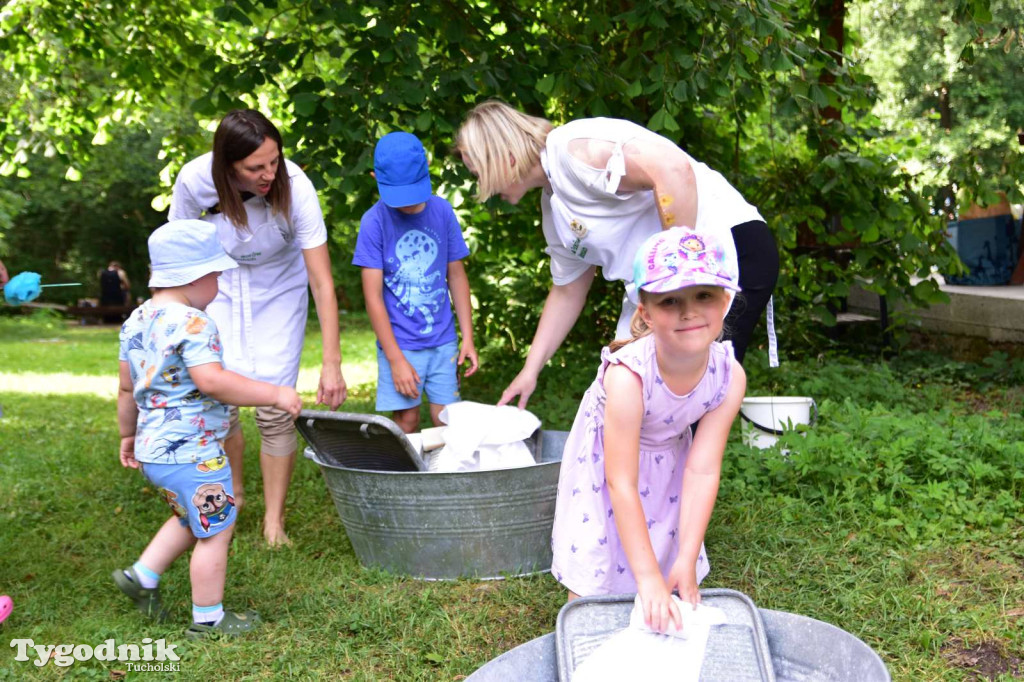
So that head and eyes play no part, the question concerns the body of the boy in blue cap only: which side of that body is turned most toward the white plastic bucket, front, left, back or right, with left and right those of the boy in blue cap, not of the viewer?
left

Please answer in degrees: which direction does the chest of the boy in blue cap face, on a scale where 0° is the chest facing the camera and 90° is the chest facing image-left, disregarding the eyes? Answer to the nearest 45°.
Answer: approximately 0°

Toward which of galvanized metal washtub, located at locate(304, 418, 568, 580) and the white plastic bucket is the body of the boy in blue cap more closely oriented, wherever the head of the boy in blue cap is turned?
the galvanized metal washtub

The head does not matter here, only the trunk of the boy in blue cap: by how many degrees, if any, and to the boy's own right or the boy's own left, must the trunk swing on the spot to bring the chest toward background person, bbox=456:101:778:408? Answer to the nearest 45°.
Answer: approximately 45° to the boy's own left

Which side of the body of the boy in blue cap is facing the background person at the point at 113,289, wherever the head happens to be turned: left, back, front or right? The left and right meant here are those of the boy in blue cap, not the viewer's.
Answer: back

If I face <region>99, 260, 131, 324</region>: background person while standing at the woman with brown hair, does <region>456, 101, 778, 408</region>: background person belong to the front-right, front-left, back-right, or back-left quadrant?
back-right
